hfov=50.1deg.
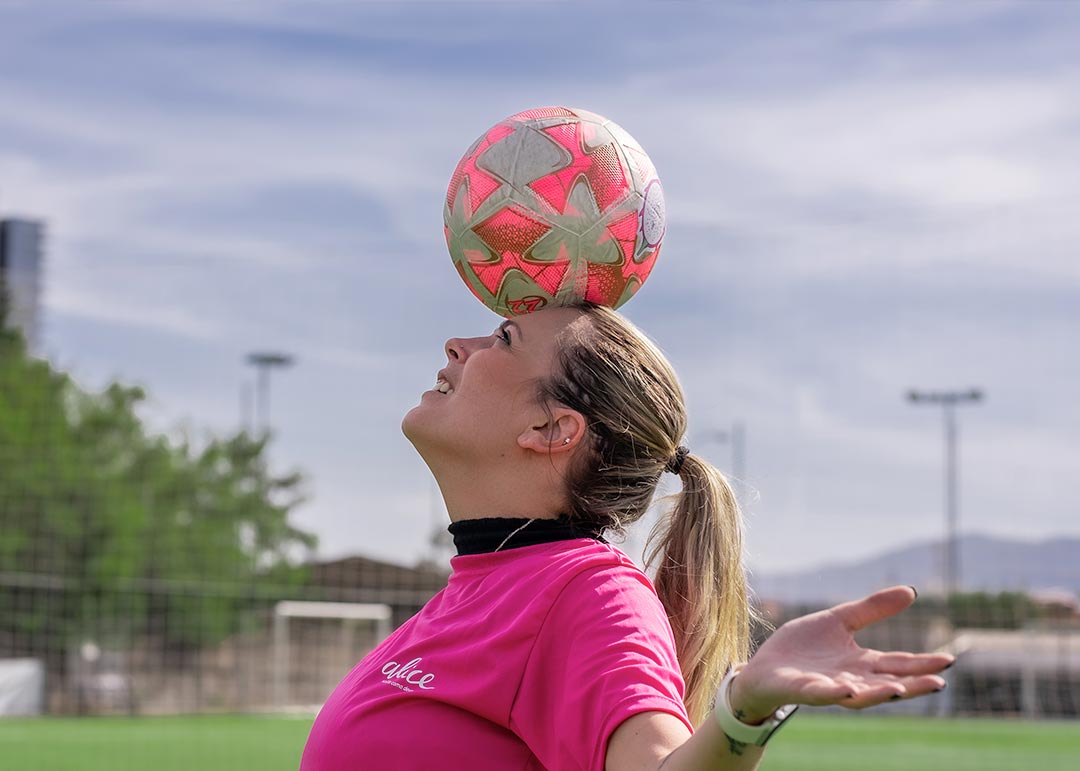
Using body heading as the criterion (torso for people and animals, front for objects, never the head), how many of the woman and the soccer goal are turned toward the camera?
1

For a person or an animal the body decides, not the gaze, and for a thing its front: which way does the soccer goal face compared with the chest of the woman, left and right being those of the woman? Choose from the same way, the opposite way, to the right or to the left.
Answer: to the left

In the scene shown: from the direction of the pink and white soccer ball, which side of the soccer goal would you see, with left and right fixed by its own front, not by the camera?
front

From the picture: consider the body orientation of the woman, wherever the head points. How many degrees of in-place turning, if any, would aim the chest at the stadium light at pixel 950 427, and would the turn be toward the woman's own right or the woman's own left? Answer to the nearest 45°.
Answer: approximately 90° to the woman's own right

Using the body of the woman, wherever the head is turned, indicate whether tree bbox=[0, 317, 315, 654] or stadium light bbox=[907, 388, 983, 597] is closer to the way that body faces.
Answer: the tree

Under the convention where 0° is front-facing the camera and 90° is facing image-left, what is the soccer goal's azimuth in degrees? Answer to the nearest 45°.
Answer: approximately 0°

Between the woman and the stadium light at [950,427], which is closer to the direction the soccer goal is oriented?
the woman

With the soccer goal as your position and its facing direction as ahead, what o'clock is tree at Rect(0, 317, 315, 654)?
The tree is roughly at 3 o'clock from the soccer goal.

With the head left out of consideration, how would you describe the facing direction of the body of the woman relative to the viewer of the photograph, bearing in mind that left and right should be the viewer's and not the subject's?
facing to the left of the viewer

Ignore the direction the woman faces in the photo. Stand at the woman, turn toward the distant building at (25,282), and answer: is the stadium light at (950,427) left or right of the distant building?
right

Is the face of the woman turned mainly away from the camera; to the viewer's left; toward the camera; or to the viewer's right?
to the viewer's left
